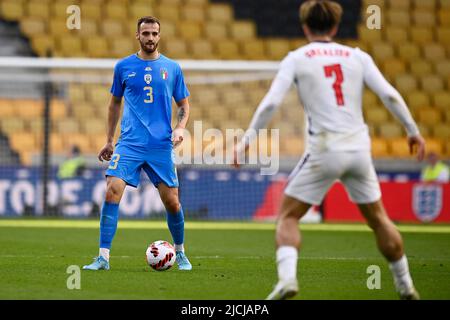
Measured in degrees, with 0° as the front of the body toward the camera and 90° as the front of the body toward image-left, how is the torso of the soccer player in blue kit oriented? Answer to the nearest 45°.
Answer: approximately 0°

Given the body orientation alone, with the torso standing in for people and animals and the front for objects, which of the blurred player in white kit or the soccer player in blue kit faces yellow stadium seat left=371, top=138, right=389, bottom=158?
the blurred player in white kit

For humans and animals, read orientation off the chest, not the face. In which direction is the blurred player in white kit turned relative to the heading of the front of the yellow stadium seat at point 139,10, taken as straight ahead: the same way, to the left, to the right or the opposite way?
the opposite way

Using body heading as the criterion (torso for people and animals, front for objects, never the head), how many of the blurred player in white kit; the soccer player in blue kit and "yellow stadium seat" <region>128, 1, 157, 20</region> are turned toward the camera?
2

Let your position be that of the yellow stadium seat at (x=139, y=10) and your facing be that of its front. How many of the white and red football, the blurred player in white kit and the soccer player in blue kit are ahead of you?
3

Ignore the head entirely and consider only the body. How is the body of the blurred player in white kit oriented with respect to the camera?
away from the camera

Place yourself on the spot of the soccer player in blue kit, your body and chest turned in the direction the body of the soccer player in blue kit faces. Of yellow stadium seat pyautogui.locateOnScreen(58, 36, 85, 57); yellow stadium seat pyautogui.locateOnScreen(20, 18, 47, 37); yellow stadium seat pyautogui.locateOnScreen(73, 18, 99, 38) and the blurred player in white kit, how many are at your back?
3

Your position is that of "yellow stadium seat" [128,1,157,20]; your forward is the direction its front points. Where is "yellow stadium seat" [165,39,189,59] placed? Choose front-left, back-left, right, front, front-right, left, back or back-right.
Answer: front-left

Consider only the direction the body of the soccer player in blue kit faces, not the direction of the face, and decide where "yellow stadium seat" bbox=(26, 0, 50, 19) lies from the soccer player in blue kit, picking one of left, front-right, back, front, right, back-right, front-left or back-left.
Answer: back

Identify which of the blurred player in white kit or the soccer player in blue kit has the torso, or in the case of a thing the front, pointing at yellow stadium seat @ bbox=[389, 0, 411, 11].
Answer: the blurred player in white kit

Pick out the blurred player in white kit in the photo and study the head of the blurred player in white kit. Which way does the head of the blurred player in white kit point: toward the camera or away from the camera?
away from the camera
